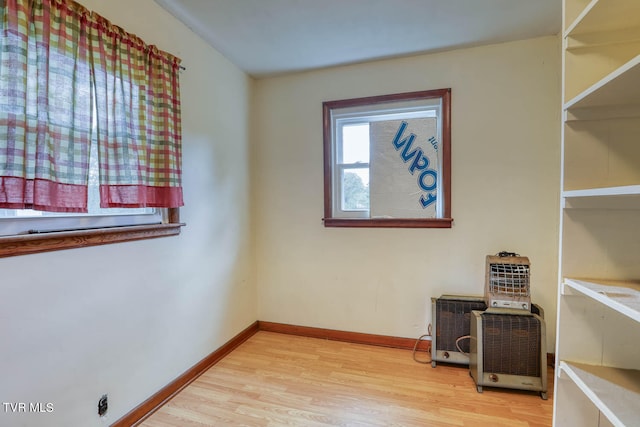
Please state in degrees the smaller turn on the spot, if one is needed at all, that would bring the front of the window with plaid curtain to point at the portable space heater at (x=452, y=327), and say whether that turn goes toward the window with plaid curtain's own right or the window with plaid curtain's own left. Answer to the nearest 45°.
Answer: approximately 45° to the window with plaid curtain's own left

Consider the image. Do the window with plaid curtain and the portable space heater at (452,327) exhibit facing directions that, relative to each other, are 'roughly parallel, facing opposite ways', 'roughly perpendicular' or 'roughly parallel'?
roughly perpendicular

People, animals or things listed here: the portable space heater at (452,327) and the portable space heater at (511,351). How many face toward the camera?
2

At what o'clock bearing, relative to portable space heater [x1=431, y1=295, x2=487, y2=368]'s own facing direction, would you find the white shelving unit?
The white shelving unit is roughly at 11 o'clock from the portable space heater.

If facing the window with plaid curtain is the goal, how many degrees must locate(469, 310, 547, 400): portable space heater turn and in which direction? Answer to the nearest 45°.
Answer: approximately 45° to its right

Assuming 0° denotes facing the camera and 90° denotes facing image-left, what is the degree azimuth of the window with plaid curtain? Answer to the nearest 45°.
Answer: approximately 315°
